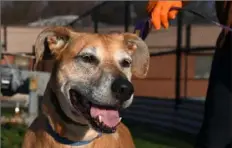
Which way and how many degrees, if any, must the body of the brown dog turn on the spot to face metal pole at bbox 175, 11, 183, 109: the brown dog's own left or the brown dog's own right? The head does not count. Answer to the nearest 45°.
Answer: approximately 135° to the brown dog's own left

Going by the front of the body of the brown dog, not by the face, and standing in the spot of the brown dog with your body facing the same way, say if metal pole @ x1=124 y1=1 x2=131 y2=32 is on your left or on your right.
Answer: on your left

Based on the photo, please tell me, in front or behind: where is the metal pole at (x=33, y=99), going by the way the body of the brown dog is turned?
behind

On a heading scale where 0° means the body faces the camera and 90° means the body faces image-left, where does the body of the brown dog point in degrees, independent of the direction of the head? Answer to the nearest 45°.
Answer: approximately 315°
